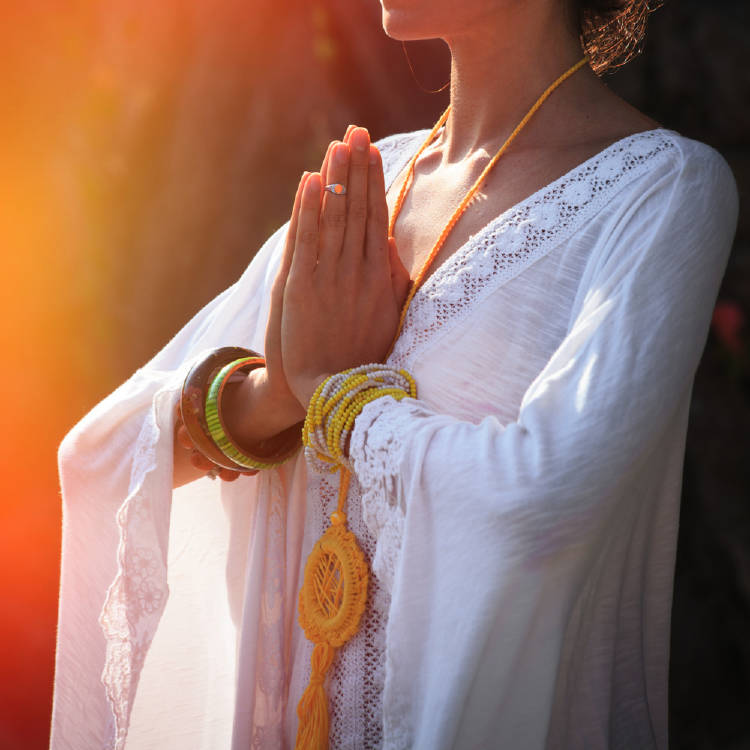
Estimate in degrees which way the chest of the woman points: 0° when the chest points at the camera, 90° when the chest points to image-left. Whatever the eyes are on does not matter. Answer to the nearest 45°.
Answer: approximately 45°
